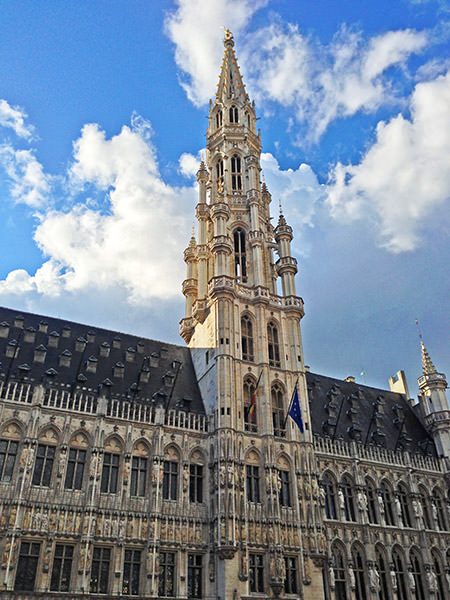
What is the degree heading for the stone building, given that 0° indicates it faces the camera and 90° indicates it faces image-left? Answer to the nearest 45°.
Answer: approximately 315°
